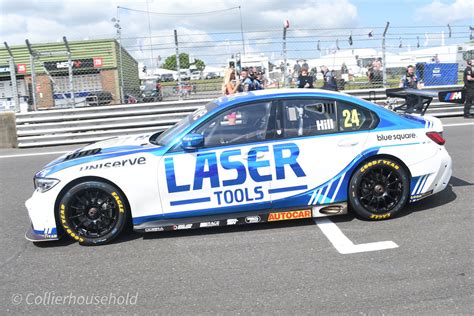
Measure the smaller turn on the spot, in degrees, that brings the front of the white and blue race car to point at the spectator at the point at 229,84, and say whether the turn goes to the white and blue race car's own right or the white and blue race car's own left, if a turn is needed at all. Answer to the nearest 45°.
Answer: approximately 90° to the white and blue race car's own right

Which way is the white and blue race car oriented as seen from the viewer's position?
to the viewer's left

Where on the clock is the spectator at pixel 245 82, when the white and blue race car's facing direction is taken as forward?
The spectator is roughly at 3 o'clock from the white and blue race car.

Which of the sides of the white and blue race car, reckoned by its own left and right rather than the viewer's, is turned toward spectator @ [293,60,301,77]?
right

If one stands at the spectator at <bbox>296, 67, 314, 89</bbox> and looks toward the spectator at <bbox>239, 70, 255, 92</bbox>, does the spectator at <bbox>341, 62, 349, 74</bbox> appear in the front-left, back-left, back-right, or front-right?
back-right

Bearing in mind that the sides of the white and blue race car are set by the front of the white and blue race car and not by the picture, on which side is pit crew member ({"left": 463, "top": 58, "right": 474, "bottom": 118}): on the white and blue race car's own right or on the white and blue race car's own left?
on the white and blue race car's own right

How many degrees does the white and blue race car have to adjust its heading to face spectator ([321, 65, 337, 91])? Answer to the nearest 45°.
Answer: approximately 90° to its right

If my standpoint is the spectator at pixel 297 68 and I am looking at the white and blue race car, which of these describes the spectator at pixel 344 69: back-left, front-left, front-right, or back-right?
back-left

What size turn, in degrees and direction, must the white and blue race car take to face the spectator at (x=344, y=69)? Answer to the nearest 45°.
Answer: approximately 90° to its right

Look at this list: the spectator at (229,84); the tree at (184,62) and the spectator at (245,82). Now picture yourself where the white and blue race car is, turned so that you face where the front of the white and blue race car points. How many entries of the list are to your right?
3

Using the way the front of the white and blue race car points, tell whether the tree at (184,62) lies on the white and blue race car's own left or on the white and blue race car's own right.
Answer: on the white and blue race car's own right

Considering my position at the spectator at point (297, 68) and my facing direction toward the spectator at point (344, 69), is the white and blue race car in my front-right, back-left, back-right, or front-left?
back-right
